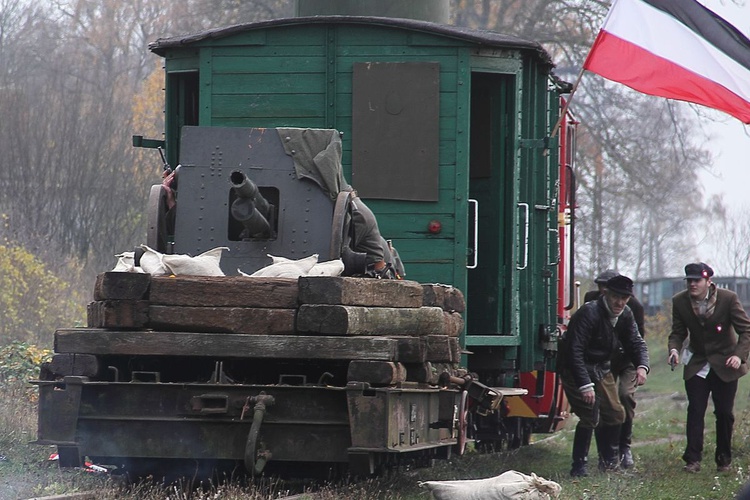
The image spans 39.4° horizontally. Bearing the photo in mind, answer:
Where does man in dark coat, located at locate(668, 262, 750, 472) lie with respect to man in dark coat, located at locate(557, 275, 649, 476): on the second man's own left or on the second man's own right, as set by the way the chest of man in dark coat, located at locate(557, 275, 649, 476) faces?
on the second man's own left

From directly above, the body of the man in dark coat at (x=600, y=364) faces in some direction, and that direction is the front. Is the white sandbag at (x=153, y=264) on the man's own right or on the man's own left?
on the man's own right

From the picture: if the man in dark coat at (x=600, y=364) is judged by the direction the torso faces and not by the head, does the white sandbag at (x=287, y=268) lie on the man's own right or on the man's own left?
on the man's own right

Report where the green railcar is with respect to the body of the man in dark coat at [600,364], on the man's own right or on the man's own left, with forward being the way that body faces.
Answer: on the man's own right
